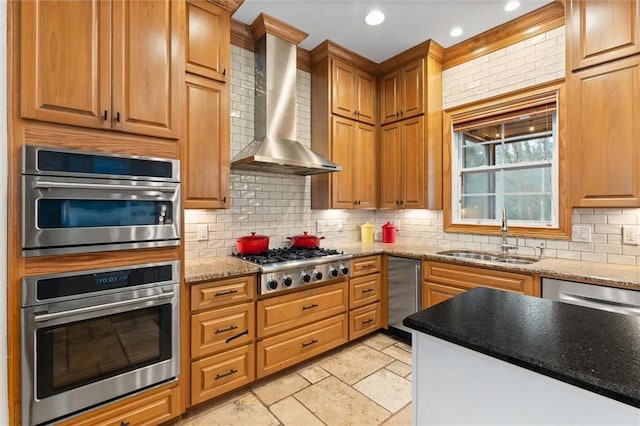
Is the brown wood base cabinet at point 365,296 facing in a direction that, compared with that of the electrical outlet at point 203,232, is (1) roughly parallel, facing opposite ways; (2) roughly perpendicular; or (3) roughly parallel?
roughly parallel

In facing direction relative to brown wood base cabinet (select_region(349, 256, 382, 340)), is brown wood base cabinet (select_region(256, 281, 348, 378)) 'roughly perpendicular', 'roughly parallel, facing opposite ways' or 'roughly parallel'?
roughly parallel

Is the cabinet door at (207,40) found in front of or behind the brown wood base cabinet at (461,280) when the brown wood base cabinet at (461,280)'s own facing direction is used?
in front

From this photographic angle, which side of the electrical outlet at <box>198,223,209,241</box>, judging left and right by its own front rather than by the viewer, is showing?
front

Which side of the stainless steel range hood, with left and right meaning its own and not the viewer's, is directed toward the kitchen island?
front

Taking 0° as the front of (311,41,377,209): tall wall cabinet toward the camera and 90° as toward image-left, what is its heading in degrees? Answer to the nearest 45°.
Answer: approximately 315°

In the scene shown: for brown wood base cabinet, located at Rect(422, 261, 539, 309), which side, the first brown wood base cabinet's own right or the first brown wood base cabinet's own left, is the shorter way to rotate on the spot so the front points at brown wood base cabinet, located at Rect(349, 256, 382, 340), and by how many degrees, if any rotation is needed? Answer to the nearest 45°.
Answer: approximately 45° to the first brown wood base cabinet's own right

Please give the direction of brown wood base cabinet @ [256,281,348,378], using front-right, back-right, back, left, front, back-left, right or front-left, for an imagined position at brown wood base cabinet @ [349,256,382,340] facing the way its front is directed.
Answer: right

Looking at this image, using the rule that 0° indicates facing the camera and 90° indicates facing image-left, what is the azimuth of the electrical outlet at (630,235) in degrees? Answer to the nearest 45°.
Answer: approximately 0°

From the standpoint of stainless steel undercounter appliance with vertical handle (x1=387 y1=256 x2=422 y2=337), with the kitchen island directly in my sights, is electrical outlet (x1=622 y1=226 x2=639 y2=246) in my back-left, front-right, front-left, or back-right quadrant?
front-left

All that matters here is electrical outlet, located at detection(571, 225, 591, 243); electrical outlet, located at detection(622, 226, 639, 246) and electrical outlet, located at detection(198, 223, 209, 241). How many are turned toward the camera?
3
